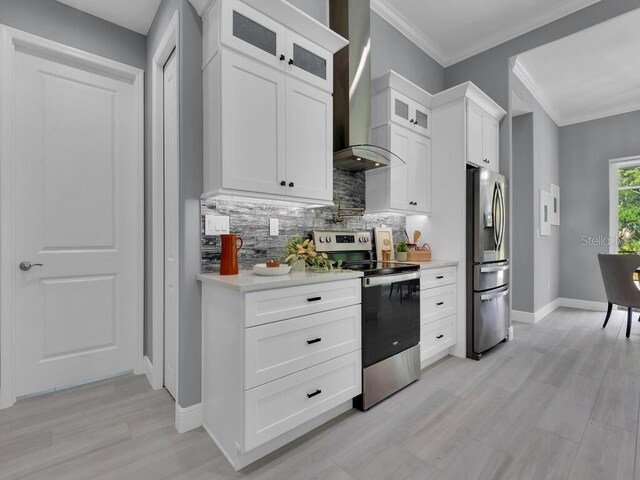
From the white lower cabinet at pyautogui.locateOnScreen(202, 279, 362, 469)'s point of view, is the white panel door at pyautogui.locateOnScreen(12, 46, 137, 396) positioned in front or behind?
behind

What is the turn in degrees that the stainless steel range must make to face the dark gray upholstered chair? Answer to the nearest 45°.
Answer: approximately 90° to its left

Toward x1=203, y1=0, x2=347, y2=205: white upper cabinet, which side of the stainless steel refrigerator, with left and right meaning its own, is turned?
right

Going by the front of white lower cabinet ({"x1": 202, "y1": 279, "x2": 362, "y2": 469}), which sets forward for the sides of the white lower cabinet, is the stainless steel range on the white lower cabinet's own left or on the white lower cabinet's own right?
on the white lower cabinet's own left

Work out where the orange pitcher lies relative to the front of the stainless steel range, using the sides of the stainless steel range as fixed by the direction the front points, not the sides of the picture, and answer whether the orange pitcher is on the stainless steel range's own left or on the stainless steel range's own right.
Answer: on the stainless steel range's own right

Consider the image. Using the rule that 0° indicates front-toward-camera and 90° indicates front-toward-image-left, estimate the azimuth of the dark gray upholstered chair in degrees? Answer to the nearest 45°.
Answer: approximately 225°

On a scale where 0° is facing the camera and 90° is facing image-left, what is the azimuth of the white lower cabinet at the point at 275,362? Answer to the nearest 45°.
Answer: approximately 315°

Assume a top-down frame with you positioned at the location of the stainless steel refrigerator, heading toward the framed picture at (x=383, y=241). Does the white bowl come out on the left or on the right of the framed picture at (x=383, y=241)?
left

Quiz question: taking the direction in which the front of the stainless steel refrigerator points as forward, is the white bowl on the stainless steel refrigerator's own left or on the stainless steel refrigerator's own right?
on the stainless steel refrigerator's own right
